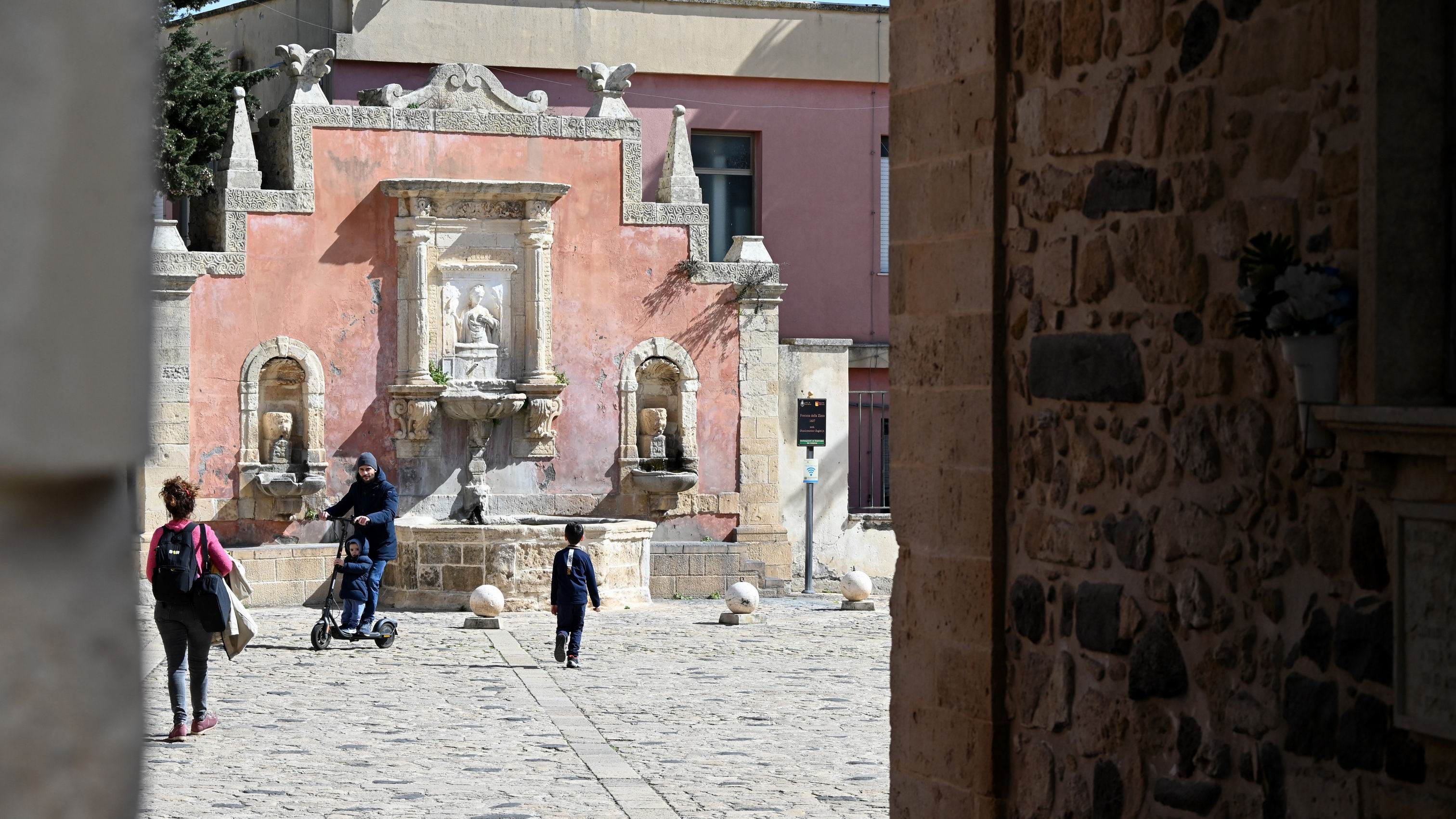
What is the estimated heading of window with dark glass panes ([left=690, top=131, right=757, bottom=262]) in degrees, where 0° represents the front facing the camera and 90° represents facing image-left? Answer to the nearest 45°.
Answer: approximately 0°

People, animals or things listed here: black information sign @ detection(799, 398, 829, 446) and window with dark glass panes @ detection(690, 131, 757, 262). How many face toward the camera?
2

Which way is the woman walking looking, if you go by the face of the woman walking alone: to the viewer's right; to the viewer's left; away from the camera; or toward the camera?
away from the camera

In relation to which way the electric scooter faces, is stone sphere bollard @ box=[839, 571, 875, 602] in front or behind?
behind

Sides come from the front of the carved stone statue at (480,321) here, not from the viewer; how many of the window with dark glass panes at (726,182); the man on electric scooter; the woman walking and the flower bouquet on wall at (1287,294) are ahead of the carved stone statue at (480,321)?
3

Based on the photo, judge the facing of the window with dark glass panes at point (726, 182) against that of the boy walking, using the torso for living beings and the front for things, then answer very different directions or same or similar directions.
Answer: very different directions

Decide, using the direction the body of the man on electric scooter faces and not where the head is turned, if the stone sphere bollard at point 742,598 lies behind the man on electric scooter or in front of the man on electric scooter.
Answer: behind
